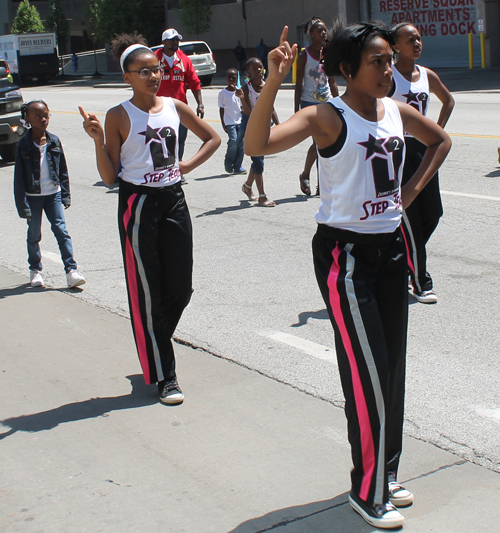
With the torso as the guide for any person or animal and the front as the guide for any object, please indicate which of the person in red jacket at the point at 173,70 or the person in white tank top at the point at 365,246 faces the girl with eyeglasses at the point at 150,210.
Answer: the person in red jacket

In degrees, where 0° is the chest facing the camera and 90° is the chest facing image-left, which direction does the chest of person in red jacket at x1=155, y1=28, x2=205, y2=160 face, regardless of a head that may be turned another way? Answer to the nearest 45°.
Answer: approximately 0°

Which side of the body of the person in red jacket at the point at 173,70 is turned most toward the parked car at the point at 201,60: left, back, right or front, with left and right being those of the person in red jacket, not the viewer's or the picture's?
back

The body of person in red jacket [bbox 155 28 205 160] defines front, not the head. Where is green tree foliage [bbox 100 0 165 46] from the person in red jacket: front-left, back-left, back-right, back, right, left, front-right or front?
back

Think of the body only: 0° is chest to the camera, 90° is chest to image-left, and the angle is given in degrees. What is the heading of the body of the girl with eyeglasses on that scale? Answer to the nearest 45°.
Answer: approximately 315°

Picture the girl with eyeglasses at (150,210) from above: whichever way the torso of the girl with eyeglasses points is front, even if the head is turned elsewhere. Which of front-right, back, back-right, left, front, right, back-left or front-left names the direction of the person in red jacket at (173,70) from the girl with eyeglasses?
back-left

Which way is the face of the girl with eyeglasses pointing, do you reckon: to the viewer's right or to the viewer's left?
to the viewer's right

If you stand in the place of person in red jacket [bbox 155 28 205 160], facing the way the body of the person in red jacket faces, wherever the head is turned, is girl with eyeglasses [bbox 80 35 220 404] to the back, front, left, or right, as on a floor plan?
front

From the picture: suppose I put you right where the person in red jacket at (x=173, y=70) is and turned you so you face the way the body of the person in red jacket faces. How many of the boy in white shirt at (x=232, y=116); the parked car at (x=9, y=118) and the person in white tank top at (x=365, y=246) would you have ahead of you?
1

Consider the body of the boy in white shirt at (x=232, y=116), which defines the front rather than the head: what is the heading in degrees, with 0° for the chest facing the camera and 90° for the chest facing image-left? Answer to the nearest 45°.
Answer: approximately 315°
